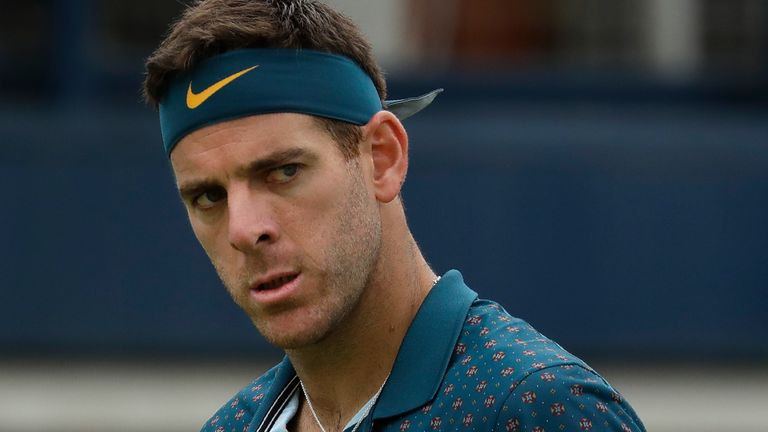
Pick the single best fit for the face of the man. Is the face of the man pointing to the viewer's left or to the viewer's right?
to the viewer's left

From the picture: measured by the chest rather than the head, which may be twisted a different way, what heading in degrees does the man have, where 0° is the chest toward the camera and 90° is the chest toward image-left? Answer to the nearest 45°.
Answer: approximately 45°
